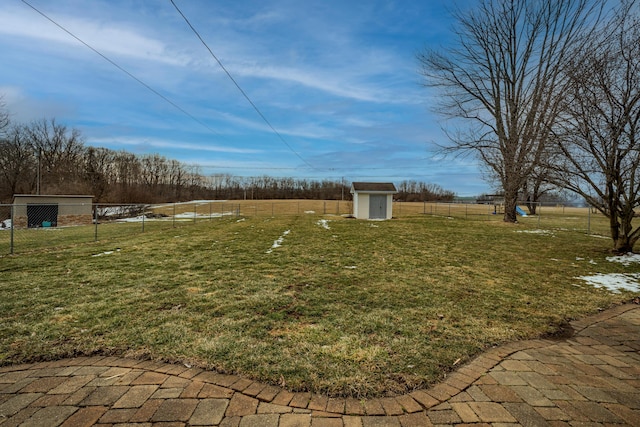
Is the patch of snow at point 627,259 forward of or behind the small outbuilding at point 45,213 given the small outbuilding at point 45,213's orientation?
forward

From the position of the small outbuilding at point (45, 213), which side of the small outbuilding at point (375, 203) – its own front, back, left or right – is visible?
right

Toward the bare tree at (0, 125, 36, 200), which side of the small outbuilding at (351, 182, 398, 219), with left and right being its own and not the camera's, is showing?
right

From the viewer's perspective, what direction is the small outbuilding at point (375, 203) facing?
toward the camera

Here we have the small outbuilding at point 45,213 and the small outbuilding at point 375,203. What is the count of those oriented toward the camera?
2

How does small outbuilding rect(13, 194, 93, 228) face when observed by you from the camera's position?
facing the viewer
